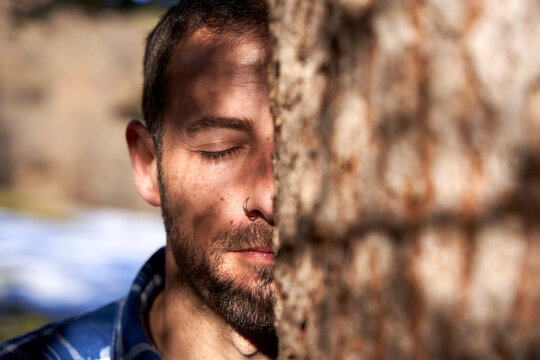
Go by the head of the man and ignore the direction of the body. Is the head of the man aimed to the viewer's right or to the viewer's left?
to the viewer's right

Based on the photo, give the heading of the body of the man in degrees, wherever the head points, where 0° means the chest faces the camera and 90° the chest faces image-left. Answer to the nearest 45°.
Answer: approximately 0°
